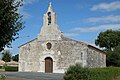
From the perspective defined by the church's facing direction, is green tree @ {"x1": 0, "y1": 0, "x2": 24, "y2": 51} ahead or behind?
ahead

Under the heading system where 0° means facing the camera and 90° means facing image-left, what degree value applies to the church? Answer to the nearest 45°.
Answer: approximately 45°

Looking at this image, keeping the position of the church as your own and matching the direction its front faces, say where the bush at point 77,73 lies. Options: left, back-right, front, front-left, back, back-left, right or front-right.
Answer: front-left
